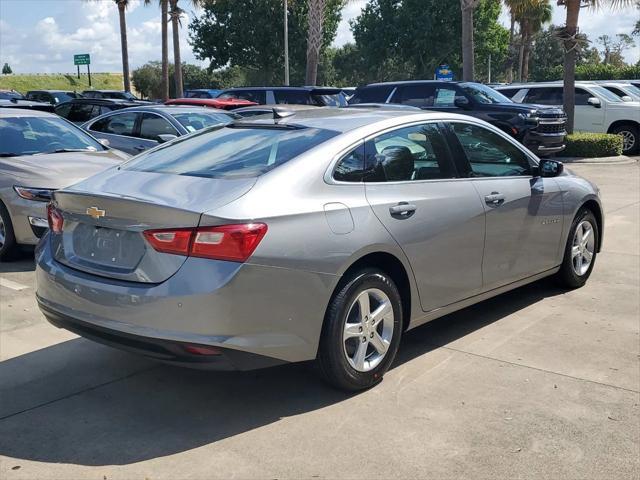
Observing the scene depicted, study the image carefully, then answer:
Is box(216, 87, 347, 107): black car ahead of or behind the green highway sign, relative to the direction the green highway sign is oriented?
ahead

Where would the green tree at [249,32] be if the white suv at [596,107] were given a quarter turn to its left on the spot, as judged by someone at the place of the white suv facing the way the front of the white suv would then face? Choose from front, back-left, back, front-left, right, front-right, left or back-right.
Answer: left

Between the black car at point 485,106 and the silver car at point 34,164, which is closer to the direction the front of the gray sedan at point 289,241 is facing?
the black car

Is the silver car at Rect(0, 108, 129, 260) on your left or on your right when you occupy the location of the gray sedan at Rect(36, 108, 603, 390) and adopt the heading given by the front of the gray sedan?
on your left

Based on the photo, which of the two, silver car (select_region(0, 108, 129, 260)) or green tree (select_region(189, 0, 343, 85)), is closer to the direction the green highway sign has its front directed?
the silver car

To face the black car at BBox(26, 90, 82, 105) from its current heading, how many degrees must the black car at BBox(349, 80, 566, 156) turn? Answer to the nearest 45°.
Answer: approximately 180°

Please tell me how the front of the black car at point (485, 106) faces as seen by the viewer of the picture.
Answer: facing the viewer and to the right of the viewer

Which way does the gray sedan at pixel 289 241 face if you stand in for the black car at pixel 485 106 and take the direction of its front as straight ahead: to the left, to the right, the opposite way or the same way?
to the left
